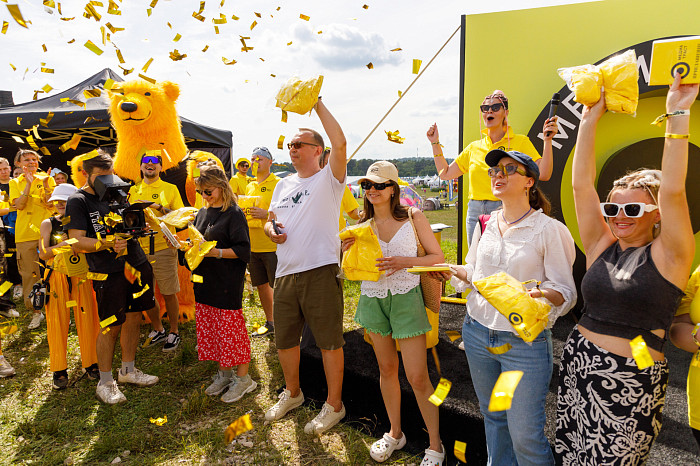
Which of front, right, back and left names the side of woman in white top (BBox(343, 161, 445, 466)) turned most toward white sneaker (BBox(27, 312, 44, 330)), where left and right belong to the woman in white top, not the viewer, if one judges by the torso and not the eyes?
right

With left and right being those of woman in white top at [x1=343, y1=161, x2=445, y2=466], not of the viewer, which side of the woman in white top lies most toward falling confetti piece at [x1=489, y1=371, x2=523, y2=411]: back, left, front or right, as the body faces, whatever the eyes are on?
left

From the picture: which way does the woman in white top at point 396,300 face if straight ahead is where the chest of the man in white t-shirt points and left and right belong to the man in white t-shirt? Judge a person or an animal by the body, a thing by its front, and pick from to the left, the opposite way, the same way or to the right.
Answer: the same way

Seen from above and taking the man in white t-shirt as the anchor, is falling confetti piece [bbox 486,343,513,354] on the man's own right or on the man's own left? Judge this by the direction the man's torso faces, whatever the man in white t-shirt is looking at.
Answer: on the man's own left

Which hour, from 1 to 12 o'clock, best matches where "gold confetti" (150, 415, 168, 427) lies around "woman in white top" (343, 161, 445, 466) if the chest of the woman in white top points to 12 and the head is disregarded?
The gold confetti is roughly at 2 o'clock from the woman in white top.

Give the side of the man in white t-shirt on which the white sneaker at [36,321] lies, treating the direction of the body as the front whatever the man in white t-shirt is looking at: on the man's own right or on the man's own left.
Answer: on the man's own right

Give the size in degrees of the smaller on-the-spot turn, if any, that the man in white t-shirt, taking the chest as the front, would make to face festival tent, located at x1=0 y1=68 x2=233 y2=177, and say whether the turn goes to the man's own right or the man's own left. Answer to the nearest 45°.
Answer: approximately 90° to the man's own right

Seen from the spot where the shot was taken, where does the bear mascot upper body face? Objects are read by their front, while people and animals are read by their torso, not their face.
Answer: facing the viewer and to the left of the viewer

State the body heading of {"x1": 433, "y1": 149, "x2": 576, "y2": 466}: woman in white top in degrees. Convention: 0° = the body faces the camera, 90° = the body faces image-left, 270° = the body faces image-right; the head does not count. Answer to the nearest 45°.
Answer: approximately 45°

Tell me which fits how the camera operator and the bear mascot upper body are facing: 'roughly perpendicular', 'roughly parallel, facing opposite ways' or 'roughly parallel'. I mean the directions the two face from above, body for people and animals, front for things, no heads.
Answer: roughly perpendicular
